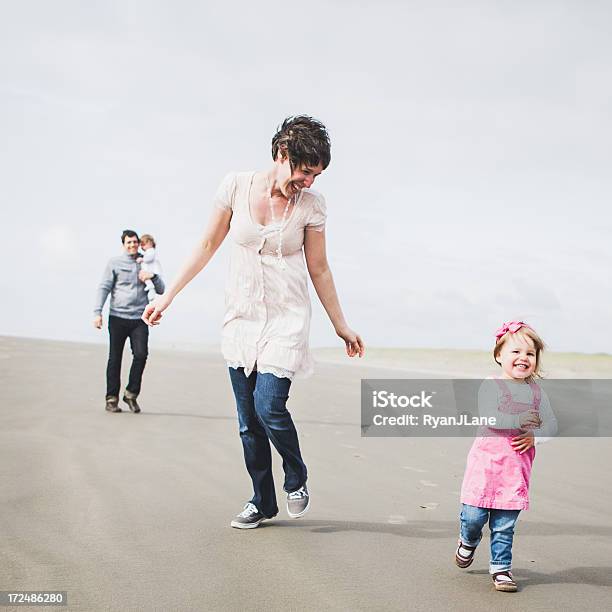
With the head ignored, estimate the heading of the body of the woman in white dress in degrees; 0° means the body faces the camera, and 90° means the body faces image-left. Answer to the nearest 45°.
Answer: approximately 0°

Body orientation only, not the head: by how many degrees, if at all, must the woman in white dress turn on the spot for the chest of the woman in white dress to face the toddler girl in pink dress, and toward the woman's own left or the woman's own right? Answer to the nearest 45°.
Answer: approximately 45° to the woman's own left

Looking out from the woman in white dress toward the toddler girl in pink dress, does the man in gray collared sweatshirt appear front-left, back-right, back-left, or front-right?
back-left

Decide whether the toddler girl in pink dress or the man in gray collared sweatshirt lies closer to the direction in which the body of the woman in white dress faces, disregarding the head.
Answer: the toddler girl in pink dress

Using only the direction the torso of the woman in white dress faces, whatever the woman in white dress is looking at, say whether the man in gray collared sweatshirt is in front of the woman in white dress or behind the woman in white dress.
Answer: behind
